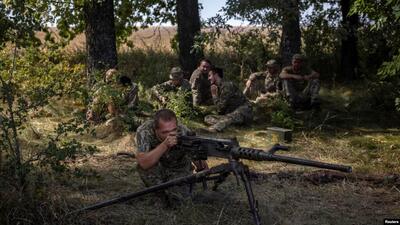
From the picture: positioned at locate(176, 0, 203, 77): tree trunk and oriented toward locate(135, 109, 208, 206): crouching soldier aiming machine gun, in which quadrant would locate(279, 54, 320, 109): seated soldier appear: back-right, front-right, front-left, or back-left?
front-left

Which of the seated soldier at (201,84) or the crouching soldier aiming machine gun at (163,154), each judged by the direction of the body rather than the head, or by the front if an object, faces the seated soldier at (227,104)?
the seated soldier at (201,84)

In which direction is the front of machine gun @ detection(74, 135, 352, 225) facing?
to the viewer's right

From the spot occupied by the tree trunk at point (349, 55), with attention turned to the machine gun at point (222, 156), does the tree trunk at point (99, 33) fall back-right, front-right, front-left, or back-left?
front-right

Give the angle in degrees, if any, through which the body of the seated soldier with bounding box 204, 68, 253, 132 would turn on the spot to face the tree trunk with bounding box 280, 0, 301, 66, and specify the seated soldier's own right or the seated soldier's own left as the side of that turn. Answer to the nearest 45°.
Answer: approximately 135° to the seated soldier's own right

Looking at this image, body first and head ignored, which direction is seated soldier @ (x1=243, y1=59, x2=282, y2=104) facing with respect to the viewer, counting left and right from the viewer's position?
facing the viewer and to the left of the viewer

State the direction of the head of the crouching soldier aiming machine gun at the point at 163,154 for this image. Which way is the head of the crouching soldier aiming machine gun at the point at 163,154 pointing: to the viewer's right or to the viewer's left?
to the viewer's right

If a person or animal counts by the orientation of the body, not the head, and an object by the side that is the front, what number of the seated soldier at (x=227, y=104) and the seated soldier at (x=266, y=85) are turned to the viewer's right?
0

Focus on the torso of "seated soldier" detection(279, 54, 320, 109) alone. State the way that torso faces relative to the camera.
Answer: toward the camera

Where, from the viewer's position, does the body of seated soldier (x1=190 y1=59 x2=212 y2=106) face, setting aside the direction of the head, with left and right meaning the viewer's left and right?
facing the viewer and to the right of the viewer

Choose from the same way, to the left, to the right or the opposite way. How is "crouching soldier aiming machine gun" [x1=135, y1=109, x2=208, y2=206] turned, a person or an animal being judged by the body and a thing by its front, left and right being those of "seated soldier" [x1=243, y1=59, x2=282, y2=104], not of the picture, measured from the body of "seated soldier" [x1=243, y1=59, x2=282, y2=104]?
to the left
